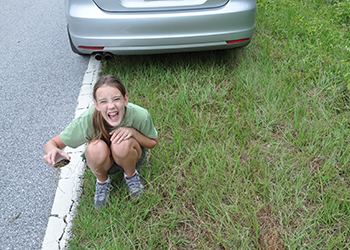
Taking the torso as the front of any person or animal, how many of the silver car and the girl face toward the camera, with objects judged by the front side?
1

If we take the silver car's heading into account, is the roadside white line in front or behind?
behind

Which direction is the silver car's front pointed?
away from the camera

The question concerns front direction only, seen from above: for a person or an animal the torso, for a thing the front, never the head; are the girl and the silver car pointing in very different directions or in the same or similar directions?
very different directions

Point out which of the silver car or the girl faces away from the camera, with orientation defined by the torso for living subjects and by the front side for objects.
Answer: the silver car

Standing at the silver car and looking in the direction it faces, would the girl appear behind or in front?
behind

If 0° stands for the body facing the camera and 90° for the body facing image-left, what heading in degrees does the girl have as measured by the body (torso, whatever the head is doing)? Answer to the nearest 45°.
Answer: approximately 0°
